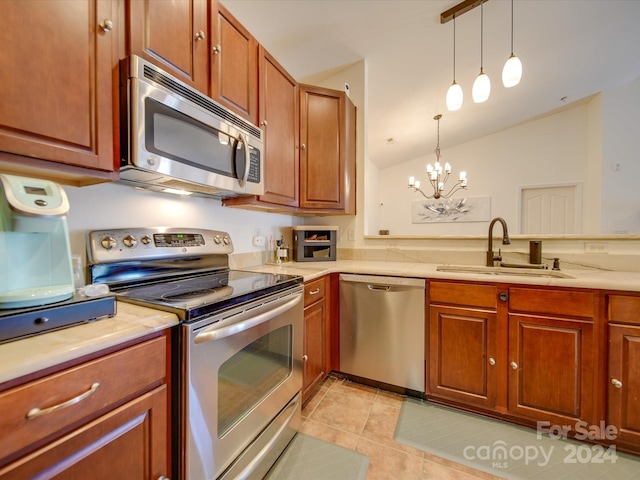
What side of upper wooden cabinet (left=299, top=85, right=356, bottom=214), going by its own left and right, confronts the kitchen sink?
left

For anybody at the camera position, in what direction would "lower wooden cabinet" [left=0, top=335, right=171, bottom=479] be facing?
facing the viewer and to the right of the viewer

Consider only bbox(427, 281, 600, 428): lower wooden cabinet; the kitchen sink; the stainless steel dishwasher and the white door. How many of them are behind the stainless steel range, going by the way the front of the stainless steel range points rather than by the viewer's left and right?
0

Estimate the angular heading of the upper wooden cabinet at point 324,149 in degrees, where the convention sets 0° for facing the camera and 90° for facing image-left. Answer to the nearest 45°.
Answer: approximately 0°

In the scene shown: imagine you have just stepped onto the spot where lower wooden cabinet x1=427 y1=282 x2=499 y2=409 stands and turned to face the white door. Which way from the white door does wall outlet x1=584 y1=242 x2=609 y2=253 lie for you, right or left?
right

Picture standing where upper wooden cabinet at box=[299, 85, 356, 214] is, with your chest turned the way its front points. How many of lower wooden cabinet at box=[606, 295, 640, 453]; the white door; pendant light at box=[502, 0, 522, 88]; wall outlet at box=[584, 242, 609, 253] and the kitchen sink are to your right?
0

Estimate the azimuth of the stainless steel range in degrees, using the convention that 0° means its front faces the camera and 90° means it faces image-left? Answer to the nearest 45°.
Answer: approximately 315°

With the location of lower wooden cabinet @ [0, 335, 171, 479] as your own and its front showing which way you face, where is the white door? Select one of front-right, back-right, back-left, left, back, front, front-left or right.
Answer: front-left

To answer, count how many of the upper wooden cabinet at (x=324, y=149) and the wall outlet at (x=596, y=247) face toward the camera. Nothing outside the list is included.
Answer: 2

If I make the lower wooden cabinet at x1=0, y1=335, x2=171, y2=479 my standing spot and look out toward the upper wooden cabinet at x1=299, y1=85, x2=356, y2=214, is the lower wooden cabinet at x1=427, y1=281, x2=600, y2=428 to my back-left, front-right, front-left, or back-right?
front-right

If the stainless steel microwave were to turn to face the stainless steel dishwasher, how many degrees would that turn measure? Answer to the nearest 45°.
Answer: approximately 45° to its left

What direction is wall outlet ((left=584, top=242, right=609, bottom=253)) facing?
toward the camera
